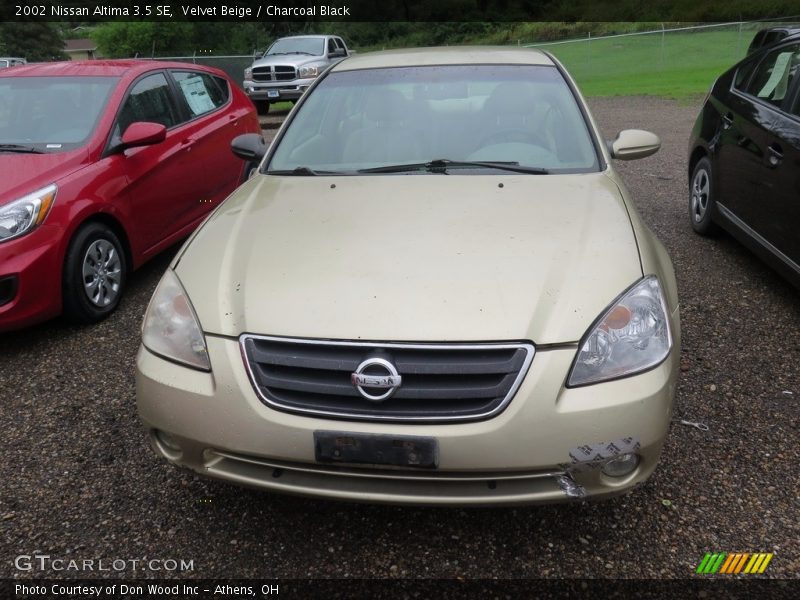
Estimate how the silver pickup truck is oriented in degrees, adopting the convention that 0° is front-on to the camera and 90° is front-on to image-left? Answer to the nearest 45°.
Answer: approximately 45°

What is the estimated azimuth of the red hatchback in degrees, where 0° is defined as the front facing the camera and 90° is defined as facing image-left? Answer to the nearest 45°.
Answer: approximately 45°

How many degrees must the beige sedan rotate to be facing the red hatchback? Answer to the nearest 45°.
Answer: approximately 135° to its right

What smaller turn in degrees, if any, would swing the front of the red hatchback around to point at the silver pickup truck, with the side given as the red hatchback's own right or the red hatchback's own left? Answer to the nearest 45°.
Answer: approximately 135° to the red hatchback's own right
